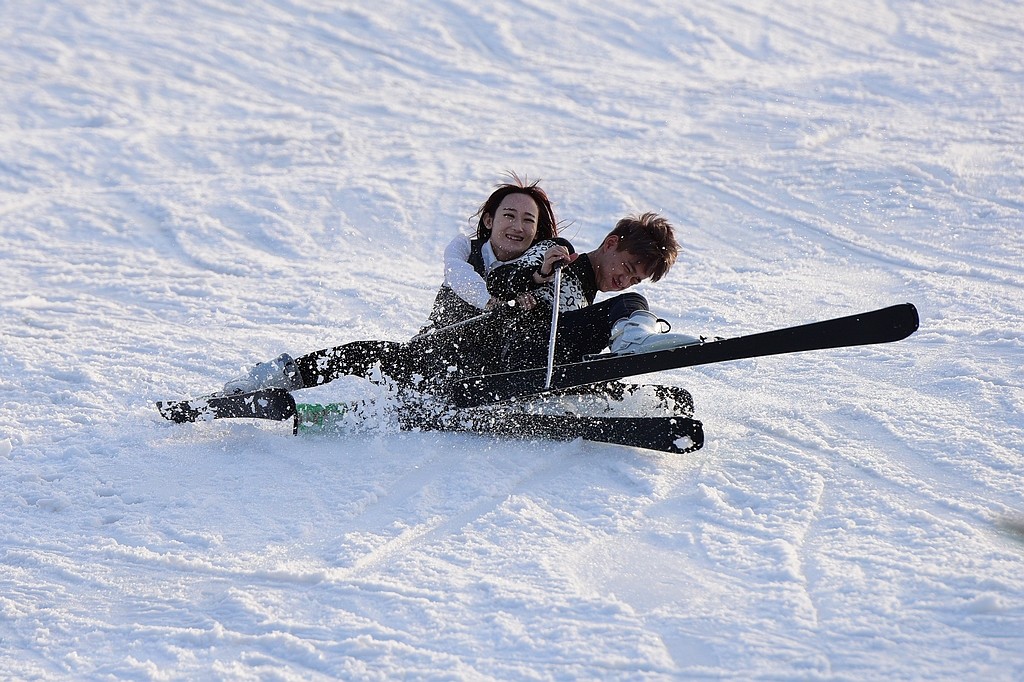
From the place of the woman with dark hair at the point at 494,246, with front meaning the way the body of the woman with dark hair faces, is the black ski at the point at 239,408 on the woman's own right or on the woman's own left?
on the woman's own right
